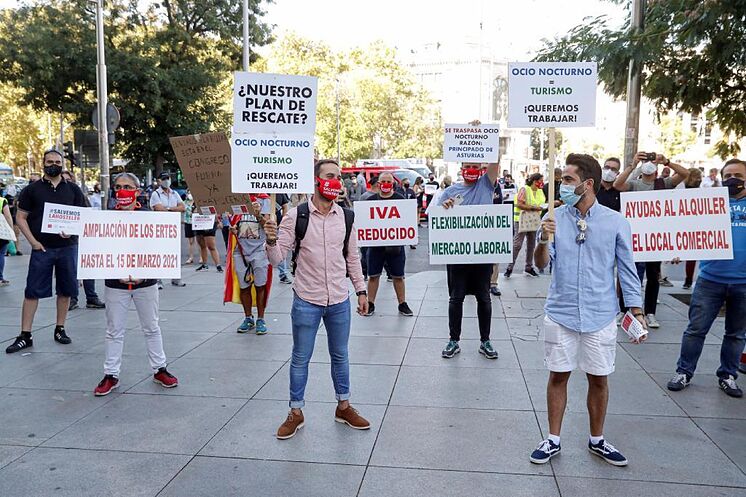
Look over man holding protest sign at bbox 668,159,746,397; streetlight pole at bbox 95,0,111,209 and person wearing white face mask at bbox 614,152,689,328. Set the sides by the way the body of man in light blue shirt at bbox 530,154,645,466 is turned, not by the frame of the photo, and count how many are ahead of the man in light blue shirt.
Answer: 0

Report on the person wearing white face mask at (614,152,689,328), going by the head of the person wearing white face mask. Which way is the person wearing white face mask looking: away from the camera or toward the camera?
toward the camera

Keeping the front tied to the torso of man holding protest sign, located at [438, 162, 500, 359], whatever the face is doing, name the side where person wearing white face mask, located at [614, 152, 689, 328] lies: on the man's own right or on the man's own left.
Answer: on the man's own left

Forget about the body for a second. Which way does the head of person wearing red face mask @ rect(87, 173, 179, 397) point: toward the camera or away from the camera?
toward the camera

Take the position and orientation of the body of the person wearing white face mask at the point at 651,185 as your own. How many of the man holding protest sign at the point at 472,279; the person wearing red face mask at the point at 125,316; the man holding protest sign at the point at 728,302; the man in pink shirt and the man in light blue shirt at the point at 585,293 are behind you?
0

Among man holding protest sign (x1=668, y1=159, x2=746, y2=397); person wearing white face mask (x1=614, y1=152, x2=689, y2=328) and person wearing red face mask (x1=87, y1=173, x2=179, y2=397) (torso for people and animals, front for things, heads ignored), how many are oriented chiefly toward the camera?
3

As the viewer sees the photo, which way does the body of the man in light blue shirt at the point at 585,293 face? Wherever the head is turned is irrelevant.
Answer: toward the camera

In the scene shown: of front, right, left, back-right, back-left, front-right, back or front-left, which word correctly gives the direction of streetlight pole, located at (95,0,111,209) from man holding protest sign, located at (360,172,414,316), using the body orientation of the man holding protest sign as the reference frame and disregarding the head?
back-right

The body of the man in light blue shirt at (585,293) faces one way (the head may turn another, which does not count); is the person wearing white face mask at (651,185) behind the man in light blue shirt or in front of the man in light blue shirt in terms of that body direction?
behind

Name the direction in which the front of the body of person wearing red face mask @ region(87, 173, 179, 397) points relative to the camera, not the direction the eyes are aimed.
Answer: toward the camera

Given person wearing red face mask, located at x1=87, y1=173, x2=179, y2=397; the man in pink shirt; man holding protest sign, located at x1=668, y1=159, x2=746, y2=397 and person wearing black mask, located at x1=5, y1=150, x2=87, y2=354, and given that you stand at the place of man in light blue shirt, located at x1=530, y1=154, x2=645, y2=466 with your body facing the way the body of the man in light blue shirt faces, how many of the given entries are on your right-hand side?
3

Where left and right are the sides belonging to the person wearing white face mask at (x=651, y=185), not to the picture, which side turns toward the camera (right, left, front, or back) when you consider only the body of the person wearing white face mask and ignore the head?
front

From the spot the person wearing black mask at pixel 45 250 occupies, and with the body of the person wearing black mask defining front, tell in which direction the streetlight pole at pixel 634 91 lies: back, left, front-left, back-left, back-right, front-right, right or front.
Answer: left

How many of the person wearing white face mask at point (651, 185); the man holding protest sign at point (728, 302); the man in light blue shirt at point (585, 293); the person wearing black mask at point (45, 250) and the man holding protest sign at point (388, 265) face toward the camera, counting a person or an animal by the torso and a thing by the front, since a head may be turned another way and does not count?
5

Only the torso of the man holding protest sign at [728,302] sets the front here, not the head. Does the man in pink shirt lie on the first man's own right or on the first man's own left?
on the first man's own right

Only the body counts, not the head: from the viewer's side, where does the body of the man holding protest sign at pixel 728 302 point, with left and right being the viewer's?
facing the viewer

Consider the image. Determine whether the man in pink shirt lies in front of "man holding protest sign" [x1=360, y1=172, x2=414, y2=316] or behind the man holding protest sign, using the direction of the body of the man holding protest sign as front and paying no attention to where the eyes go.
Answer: in front

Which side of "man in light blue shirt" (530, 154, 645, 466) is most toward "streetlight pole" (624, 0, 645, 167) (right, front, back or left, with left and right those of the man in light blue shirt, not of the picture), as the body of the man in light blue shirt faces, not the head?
back

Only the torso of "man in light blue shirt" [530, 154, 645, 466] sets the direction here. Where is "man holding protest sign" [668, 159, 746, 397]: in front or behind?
behind

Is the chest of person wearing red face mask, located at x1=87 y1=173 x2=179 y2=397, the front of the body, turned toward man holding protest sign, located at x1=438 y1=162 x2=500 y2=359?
no
